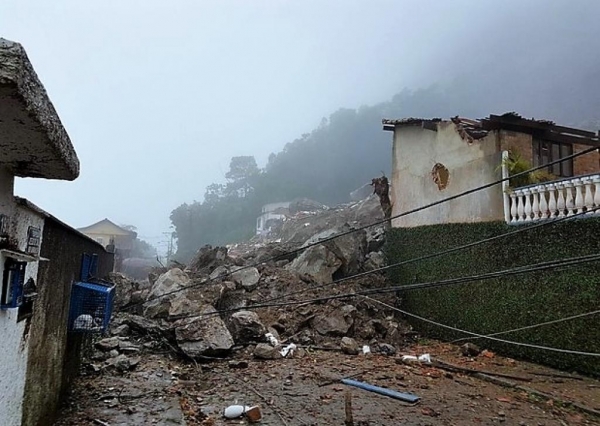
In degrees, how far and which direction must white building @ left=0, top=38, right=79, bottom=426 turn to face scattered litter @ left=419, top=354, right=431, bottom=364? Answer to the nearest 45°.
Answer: approximately 45° to its left

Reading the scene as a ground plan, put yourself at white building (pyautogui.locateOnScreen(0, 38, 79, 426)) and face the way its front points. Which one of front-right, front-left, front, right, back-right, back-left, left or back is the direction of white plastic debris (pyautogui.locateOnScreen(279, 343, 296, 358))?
front-left

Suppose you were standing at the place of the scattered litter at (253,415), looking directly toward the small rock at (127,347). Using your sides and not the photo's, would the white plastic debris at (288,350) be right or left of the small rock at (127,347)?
right

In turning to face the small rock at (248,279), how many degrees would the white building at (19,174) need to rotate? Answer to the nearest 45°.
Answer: approximately 45° to its left

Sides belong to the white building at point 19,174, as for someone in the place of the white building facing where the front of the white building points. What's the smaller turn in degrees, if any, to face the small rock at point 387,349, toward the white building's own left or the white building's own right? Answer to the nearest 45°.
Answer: approximately 45° to the white building's own left

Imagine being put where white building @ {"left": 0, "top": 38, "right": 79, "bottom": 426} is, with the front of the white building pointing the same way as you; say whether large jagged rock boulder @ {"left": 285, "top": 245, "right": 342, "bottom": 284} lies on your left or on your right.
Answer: on your left

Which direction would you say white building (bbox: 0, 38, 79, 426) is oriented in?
to the viewer's right

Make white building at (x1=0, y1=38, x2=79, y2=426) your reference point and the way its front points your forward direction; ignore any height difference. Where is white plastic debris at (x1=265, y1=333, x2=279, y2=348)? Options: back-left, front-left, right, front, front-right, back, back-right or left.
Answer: front-left

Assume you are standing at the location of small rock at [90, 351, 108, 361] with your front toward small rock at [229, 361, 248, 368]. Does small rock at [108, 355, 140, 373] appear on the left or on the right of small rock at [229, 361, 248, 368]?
right

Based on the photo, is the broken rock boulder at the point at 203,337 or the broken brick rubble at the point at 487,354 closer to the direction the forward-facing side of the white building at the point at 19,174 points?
the broken brick rubble
